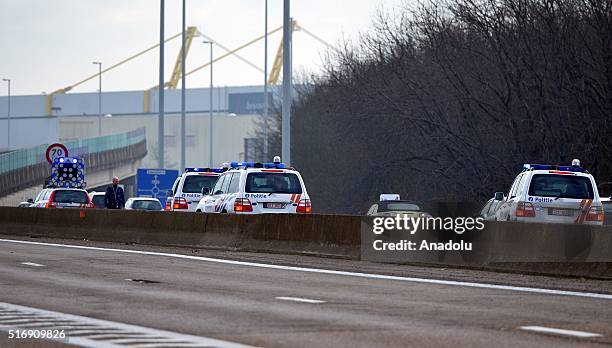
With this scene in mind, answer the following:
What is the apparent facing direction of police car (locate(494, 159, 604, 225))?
away from the camera

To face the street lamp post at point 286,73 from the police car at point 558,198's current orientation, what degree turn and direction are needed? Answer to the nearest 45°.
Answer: approximately 45° to its left

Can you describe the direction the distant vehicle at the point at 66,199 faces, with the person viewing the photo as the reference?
facing away from the viewer and to the left of the viewer

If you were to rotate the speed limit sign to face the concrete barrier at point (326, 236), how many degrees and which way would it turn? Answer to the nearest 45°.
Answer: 0° — it already faces it

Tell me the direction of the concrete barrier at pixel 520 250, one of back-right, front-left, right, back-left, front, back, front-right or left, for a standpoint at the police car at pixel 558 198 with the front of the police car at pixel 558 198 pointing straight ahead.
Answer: back

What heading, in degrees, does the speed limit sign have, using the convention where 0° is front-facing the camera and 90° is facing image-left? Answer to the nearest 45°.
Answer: approximately 0°
